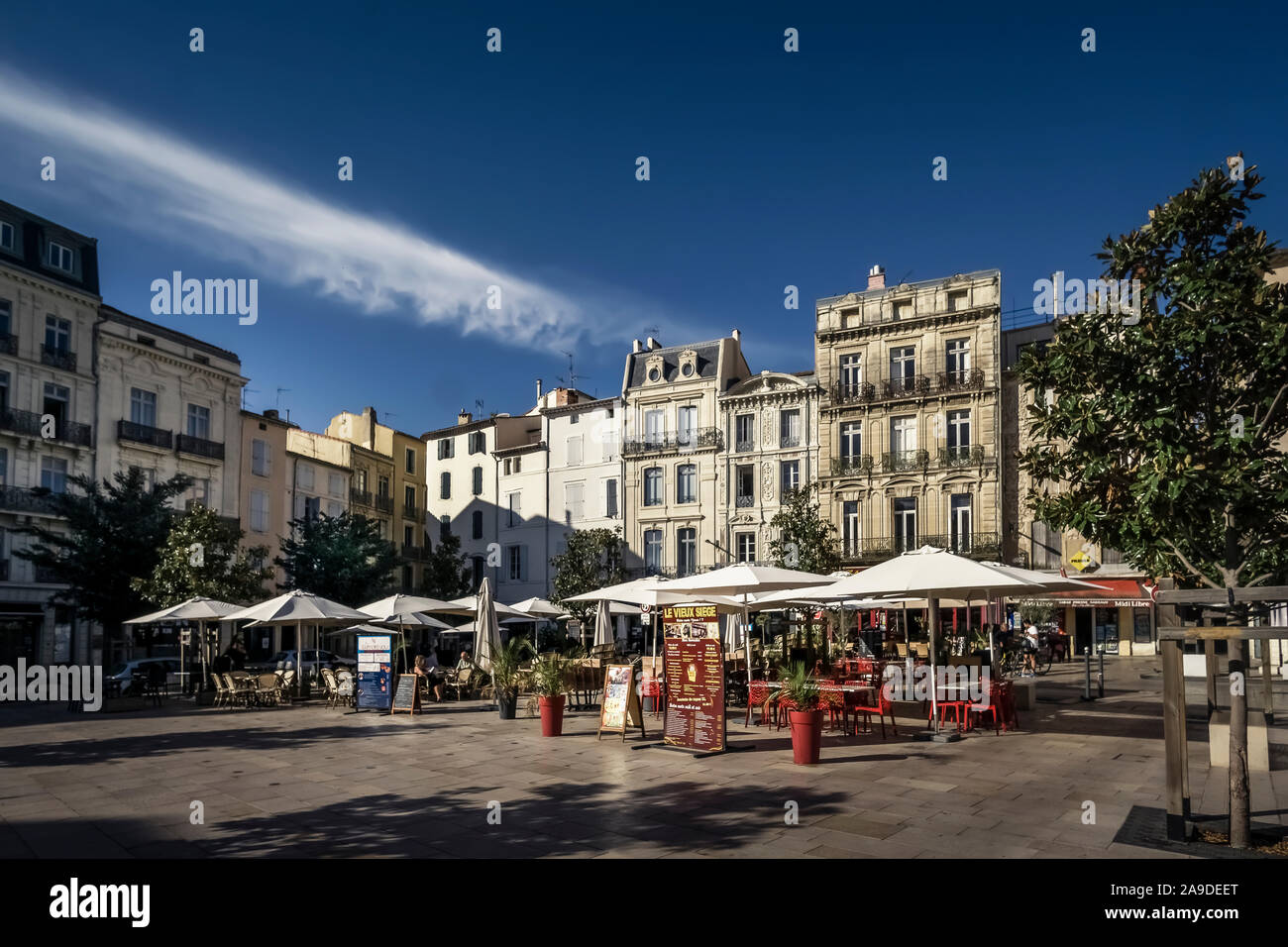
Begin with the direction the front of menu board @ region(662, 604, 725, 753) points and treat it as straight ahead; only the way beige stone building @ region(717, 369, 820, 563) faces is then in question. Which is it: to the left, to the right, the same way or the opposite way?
the same way

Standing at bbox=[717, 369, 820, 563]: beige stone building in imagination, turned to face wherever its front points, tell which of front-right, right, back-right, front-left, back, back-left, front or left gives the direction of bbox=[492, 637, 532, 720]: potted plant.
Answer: front

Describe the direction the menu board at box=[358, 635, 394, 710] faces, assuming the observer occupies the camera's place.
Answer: facing the viewer

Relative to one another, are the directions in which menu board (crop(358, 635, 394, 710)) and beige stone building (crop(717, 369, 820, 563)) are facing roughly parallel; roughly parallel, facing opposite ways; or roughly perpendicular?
roughly parallel

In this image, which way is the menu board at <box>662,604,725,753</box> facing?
toward the camera

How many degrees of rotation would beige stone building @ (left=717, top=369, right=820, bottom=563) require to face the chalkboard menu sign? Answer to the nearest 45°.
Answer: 0° — it already faces it

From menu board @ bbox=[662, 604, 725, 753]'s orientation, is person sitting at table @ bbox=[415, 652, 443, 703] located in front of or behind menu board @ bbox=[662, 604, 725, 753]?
behind

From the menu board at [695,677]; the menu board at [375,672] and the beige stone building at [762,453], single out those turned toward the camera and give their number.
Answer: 3

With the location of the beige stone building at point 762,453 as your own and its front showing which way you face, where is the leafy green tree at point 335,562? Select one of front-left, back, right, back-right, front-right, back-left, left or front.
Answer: front-right

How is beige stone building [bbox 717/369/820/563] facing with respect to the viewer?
toward the camera

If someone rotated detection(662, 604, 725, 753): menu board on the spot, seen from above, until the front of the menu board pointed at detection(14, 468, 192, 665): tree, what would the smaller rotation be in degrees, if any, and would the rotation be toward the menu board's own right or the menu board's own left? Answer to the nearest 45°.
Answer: approximately 135° to the menu board's own right

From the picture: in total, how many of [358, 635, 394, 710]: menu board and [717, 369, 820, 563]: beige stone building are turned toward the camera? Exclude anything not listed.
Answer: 2
